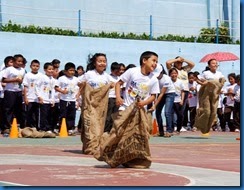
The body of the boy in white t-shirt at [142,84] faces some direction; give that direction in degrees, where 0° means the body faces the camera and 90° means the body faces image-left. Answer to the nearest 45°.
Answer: approximately 315°

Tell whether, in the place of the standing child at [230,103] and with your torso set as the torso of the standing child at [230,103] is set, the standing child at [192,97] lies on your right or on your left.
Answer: on your right

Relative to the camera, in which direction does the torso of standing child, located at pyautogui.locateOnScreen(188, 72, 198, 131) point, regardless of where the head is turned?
toward the camera

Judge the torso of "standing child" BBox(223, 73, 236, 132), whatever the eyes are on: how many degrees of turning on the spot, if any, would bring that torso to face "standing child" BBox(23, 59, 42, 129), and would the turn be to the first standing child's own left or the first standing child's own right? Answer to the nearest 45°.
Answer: approximately 90° to the first standing child's own right

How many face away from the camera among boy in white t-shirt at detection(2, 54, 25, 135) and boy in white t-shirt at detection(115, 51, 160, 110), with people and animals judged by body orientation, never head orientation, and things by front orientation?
0

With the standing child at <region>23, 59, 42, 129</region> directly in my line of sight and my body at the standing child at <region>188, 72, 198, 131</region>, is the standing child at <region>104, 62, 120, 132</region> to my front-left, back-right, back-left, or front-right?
front-left

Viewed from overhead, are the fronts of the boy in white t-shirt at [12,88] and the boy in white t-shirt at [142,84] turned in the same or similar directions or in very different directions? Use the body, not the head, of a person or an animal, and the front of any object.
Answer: same or similar directions

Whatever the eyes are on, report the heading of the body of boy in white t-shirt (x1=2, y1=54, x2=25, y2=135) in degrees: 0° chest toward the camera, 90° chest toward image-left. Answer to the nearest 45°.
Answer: approximately 315°

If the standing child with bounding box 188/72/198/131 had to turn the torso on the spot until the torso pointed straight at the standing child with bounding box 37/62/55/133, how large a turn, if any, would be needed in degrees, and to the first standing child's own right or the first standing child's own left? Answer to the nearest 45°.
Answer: approximately 45° to the first standing child's own right

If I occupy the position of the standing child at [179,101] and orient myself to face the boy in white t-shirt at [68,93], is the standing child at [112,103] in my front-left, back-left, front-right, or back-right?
front-left

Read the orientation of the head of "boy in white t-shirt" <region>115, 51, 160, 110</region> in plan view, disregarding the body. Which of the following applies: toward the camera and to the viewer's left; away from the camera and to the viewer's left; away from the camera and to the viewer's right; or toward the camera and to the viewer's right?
toward the camera and to the viewer's right
